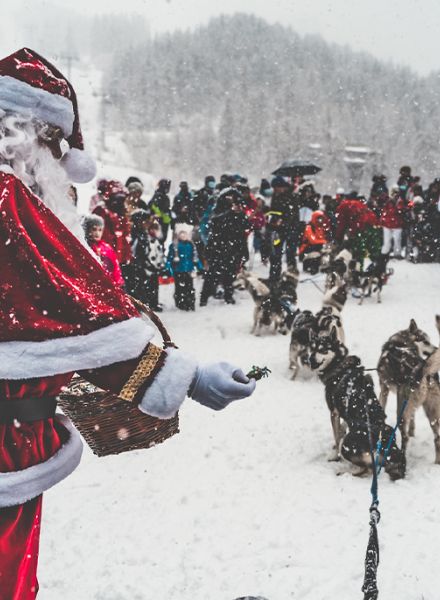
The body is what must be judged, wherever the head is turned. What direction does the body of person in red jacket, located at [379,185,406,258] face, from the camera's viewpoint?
toward the camera

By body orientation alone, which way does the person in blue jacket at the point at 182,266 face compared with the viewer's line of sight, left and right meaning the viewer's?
facing the viewer

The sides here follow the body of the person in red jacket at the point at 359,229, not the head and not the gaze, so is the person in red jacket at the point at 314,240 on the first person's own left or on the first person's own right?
on the first person's own right

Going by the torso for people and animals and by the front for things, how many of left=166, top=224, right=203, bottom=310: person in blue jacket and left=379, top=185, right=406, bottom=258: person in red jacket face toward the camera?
2

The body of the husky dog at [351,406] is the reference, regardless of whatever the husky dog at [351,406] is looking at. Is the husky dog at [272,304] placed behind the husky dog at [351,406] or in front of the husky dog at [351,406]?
in front

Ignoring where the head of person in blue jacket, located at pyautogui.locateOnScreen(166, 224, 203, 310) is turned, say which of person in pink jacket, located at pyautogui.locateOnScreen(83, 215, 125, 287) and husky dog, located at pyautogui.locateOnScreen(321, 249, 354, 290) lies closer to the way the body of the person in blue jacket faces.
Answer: the person in pink jacket

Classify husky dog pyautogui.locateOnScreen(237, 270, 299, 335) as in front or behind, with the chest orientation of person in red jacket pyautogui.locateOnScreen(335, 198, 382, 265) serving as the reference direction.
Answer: in front

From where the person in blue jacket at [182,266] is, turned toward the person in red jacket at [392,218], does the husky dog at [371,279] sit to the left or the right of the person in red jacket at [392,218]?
right

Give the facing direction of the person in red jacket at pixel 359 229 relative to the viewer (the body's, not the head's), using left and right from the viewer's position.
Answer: facing the viewer and to the left of the viewer
